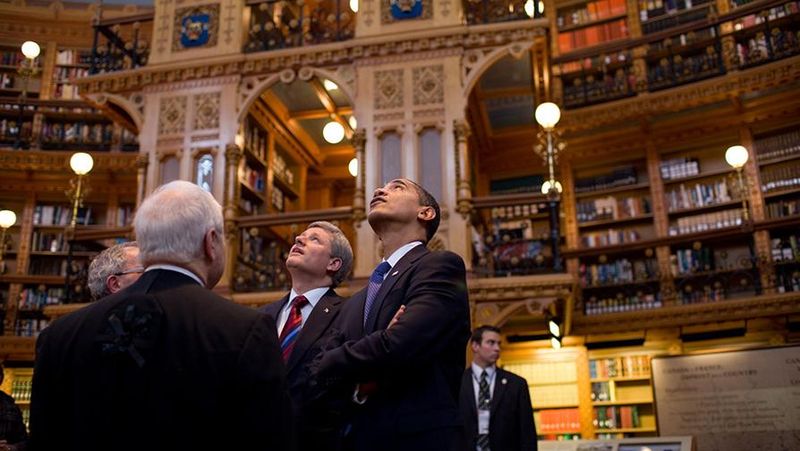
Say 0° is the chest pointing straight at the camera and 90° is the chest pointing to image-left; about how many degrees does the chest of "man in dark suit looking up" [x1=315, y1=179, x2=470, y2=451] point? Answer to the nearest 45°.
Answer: approximately 45°

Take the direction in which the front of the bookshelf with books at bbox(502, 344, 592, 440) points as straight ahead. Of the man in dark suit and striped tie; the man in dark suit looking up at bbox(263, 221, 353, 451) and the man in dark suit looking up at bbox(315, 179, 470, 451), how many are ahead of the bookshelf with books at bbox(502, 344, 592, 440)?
3

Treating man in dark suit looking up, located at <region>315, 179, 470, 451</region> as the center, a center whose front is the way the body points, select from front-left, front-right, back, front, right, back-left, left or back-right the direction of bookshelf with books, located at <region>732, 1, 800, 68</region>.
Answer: back

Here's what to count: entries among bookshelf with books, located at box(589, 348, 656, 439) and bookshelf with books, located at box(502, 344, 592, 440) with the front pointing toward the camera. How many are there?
2

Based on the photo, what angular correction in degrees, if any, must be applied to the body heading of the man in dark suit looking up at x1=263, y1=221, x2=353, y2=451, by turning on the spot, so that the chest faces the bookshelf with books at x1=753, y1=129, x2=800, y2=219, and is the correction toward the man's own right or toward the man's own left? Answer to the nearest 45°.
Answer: approximately 180°

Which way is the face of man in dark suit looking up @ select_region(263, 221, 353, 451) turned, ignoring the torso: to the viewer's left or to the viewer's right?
to the viewer's left

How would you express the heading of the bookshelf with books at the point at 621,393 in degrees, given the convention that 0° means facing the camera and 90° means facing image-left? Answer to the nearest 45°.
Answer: approximately 0°

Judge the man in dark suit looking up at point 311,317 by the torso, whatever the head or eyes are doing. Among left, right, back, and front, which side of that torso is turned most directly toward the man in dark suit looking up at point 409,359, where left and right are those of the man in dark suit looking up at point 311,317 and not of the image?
left
